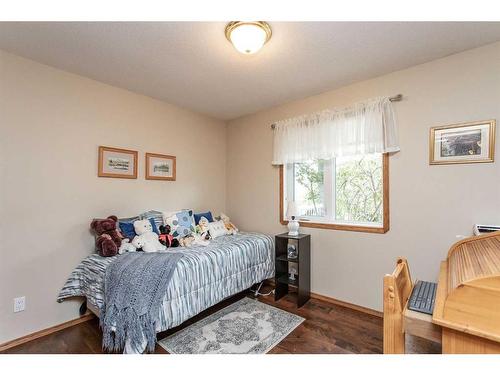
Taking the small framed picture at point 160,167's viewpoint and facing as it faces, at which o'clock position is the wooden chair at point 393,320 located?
The wooden chair is roughly at 1 o'clock from the small framed picture.

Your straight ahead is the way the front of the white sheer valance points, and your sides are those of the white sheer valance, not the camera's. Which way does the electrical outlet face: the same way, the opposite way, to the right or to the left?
to the left

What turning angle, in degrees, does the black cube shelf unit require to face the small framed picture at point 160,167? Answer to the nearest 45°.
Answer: approximately 45° to its right

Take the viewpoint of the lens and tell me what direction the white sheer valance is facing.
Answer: facing the viewer and to the left of the viewer

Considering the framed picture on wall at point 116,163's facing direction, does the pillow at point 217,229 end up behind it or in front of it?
in front

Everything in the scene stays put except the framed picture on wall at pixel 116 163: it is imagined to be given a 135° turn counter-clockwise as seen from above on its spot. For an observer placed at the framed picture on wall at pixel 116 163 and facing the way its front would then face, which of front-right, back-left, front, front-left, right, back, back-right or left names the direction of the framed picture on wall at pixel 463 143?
back-right

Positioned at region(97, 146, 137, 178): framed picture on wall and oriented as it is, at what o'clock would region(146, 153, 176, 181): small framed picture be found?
The small framed picture is roughly at 10 o'clock from the framed picture on wall.

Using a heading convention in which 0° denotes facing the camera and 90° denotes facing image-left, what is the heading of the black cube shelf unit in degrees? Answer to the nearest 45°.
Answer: approximately 45°

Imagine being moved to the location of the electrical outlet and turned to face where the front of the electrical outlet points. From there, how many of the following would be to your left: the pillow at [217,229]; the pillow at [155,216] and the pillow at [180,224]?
3

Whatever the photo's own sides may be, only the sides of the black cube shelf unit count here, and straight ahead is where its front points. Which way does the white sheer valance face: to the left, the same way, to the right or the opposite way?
the same way

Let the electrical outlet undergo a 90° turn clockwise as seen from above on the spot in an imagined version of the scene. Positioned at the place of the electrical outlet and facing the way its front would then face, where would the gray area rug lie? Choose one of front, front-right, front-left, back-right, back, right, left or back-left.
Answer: back-left

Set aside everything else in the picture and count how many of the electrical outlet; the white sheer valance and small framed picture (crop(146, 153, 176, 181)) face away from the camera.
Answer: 0

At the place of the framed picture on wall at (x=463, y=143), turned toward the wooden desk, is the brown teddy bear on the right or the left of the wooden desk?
right

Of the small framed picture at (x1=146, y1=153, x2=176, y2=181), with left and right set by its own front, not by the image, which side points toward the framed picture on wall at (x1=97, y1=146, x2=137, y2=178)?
right

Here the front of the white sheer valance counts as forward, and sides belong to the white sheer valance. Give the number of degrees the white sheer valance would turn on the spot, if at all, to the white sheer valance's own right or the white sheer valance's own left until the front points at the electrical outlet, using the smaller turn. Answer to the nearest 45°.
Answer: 0° — it already faces it

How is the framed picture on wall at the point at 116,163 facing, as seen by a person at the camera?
facing the viewer and to the right of the viewer
